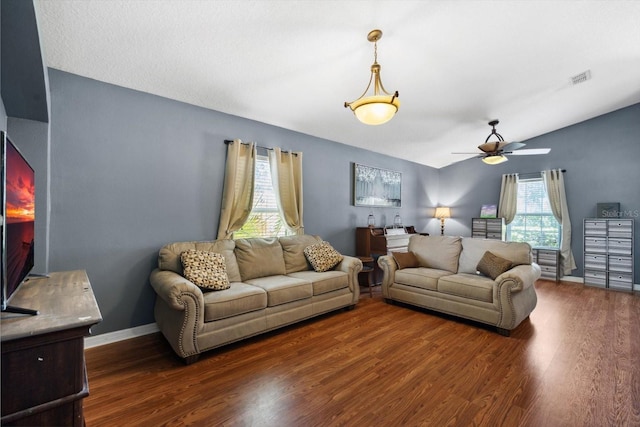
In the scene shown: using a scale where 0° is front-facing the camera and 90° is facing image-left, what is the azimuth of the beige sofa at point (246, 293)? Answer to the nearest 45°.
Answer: approximately 315°

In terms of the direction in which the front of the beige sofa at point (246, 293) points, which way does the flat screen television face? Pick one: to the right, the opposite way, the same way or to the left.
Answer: to the left

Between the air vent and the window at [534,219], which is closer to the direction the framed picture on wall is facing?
the air vent

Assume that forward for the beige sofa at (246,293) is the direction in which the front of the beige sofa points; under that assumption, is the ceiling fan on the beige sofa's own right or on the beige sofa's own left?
on the beige sofa's own left

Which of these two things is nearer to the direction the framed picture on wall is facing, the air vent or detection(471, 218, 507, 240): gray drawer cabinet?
the air vent

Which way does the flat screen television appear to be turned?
to the viewer's right

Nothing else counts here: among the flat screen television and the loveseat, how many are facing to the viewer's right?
1

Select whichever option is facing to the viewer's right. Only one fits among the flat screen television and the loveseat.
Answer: the flat screen television
